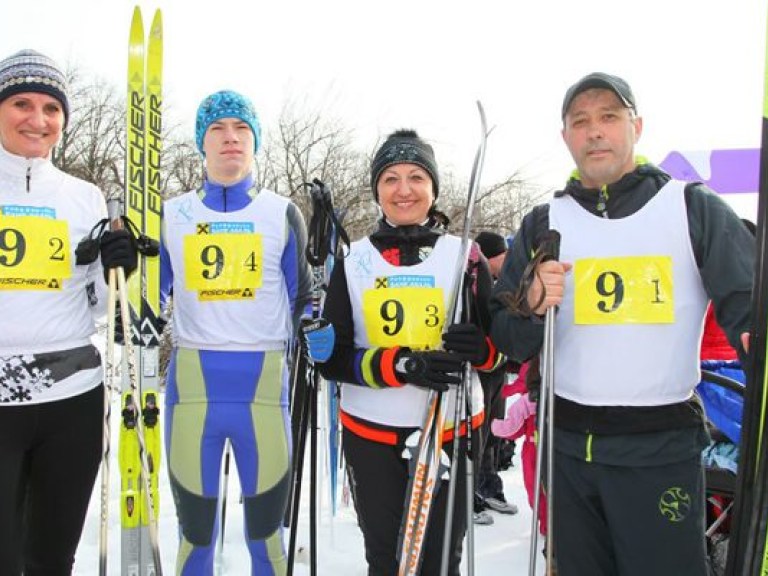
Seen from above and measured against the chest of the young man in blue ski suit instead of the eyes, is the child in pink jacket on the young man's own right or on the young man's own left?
on the young man's own left

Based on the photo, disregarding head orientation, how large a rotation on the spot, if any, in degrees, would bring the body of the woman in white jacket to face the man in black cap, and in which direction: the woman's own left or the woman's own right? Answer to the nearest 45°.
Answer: approximately 45° to the woman's own left

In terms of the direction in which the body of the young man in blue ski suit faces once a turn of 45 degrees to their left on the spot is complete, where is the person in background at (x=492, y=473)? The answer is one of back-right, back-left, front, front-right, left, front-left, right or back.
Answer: left

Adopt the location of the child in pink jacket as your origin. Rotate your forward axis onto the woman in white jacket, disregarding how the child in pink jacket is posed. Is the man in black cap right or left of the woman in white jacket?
left

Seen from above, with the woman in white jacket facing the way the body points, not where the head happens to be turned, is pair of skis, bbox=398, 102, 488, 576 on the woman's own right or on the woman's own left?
on the woman's own left

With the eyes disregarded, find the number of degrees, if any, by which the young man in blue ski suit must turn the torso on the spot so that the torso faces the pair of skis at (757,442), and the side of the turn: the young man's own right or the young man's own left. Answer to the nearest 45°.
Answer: approximately 45° to the young man's own left

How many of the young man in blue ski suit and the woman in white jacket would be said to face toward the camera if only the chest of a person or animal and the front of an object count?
2

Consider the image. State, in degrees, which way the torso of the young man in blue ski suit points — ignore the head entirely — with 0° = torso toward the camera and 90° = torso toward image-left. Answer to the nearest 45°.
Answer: approximately 0°

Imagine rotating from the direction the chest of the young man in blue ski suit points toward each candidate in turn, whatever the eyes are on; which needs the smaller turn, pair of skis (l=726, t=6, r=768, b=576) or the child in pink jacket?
the pair of skis

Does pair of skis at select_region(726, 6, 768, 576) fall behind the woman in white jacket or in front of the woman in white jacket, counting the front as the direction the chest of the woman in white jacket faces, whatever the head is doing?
in front
